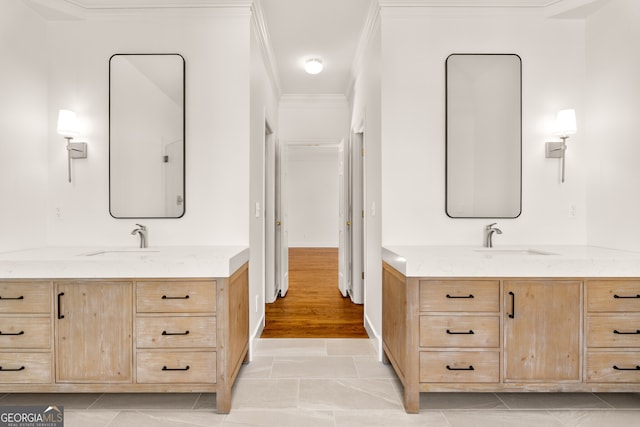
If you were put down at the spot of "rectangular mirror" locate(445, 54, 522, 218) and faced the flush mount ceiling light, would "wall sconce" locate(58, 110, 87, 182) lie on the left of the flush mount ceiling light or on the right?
left

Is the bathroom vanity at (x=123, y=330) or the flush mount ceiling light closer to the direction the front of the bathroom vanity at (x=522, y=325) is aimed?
the bathroom vanity

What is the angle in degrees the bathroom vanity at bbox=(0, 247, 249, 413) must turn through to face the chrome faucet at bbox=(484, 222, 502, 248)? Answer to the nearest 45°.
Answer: approximately 90° to its left

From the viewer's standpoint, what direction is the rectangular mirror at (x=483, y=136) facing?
toward the camera

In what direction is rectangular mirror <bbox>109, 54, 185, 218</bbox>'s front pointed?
toward the camera

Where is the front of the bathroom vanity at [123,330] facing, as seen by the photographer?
facing the viewer

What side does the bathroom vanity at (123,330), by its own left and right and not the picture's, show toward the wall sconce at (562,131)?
left

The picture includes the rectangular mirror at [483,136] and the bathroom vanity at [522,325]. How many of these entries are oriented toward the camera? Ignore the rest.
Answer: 2

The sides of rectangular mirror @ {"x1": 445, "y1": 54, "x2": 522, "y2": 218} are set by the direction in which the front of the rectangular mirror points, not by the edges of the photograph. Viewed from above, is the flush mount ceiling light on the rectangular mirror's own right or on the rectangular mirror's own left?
on the rectangular mirror's own right
